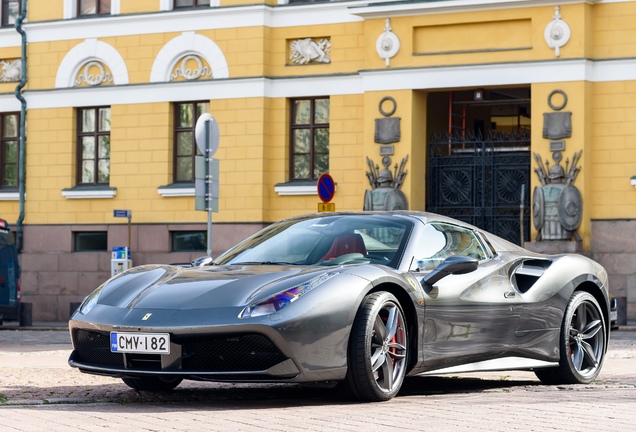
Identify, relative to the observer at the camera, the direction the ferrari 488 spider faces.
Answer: facing the viewer and to the left of the viewer

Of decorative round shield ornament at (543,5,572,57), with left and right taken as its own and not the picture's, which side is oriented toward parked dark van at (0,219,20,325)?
right

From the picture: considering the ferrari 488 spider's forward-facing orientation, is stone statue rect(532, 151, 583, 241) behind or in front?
behind

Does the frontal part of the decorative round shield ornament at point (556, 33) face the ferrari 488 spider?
yes

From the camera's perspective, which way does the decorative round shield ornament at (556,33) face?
toward the camera

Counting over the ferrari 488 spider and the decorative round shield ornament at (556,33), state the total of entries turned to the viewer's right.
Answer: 0

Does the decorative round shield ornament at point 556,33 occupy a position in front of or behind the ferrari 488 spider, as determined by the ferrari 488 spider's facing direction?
behind

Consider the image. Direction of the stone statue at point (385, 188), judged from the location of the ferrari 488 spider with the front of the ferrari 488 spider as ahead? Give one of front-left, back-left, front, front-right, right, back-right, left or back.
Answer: back-right

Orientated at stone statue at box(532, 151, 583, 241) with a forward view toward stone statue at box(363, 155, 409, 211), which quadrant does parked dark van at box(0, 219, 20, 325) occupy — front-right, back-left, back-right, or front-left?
front-left

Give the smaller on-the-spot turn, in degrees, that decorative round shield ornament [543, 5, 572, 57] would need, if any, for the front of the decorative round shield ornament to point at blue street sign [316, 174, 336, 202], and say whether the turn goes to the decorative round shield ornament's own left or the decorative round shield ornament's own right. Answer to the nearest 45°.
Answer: approximately 45° to the decorative round shield ornament's own right
